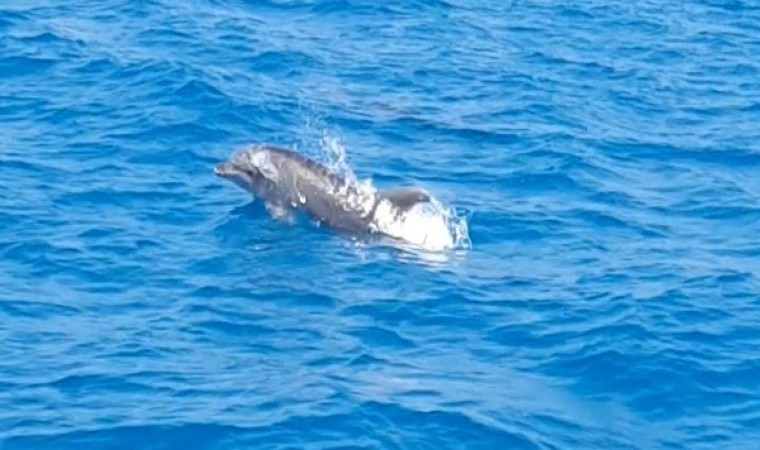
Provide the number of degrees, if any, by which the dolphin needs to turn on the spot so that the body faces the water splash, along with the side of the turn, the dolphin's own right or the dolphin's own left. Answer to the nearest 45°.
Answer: approximately 180°

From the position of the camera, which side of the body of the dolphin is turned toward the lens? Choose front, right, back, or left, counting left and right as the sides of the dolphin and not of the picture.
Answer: left
